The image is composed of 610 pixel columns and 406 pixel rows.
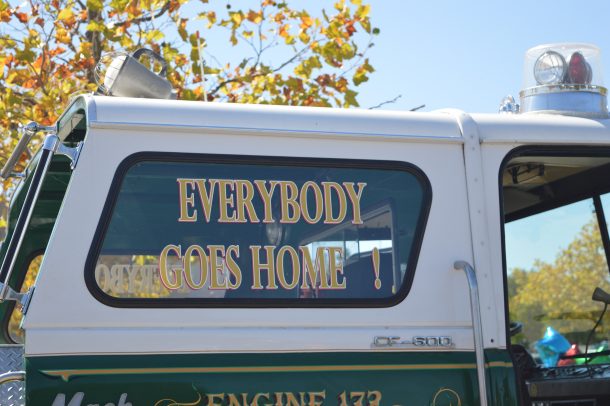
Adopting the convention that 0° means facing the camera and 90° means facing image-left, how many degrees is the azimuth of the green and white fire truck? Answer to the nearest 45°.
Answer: approximately 270°
